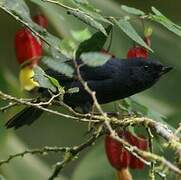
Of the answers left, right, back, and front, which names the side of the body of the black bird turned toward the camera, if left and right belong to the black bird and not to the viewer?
right
